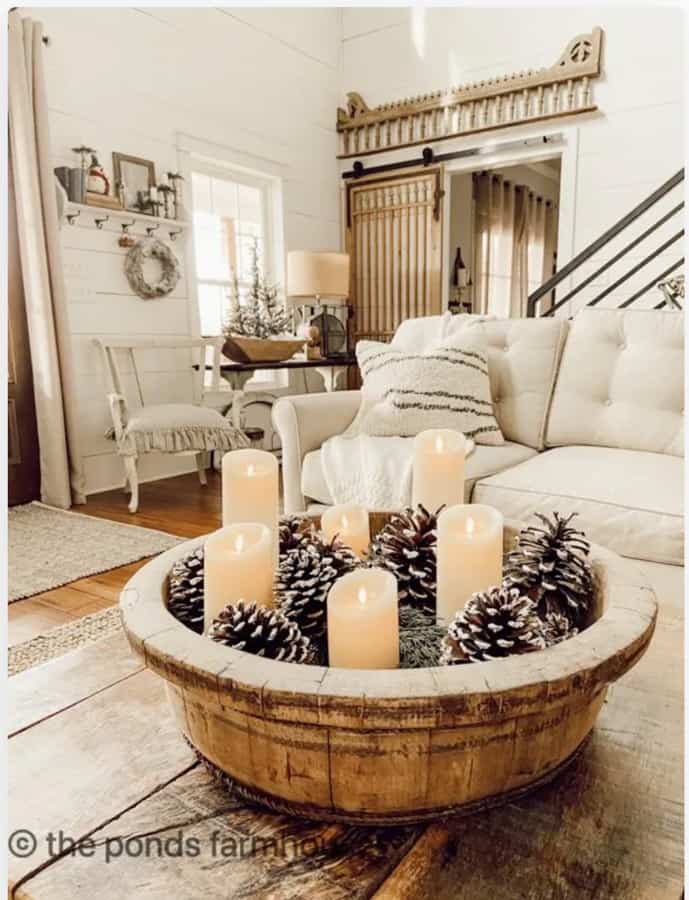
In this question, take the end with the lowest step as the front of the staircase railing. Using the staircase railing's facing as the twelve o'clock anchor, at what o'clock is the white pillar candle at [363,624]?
The white pillar candle is roughly at 9 o'clock from the staircase railing.

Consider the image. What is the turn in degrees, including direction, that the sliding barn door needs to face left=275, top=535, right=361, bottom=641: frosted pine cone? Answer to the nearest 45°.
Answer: approximately 45° to its left

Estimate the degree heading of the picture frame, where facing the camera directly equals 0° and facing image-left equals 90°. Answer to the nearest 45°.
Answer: approximately 315°

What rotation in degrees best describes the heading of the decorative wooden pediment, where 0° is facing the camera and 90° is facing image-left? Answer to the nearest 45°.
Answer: approximately 45°

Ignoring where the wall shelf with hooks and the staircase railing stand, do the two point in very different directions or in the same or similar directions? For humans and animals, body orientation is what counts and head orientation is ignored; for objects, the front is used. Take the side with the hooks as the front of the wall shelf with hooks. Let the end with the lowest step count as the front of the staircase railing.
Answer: very different directions

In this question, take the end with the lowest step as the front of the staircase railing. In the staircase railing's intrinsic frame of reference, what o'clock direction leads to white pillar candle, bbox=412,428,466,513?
The white pillar candle is roughly at 9 o'clock from the staircase railing.

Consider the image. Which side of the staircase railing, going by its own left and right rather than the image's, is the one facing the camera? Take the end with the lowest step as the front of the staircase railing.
left
